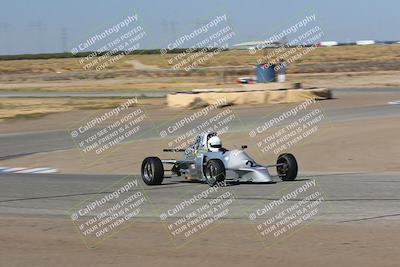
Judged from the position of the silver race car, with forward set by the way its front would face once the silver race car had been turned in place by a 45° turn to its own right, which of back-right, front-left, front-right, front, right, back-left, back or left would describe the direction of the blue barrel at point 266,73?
back

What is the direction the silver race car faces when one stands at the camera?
facing the viewer and to the right of the viewer
